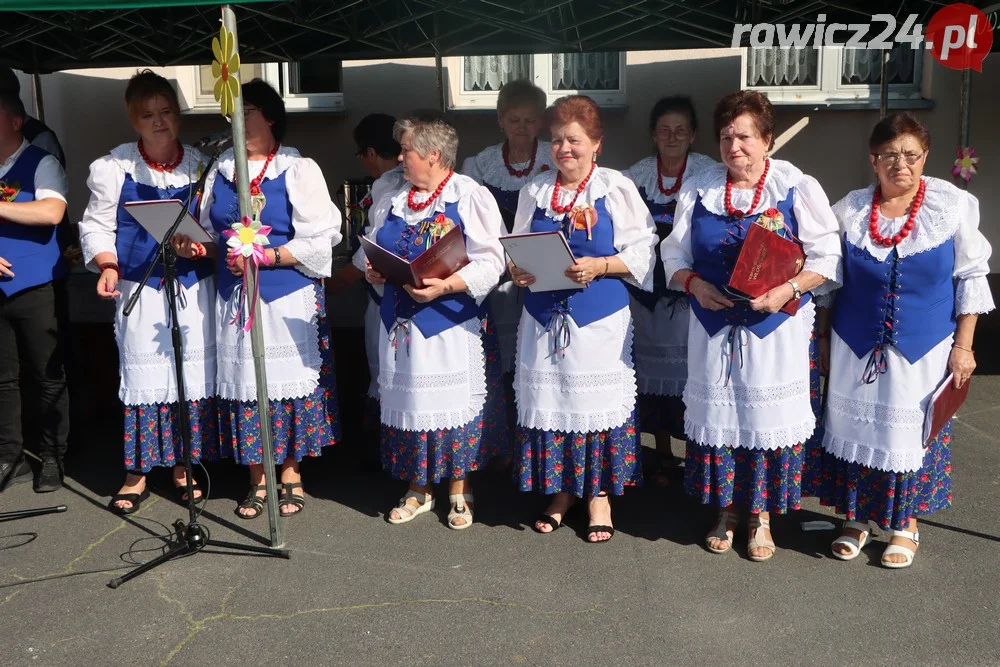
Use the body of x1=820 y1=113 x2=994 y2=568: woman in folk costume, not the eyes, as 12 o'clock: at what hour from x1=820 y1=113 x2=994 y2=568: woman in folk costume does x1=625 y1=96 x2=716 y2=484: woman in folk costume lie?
x1=625 y1=96 x2=716 y2=484: woman in folk costume is roughly at 4 o'clock from x1=820 y1=113 x2=994 y2=568: woman in folk costume.

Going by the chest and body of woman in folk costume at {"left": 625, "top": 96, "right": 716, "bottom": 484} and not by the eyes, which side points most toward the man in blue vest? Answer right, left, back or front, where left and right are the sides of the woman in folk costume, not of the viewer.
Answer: right

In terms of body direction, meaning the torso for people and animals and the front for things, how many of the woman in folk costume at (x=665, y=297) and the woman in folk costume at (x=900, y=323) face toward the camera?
2

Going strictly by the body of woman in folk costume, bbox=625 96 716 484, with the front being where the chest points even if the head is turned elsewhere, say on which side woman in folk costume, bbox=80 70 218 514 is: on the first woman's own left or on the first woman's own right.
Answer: on the first woman's own right

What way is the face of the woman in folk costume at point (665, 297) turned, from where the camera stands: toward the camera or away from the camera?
toward the camera

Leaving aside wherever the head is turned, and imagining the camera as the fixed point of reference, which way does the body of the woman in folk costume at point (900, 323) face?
toward the camera

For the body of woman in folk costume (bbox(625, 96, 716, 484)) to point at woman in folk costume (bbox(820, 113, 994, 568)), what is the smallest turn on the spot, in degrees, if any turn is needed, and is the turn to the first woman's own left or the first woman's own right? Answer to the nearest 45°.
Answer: approximately 45° to the first woman's own left

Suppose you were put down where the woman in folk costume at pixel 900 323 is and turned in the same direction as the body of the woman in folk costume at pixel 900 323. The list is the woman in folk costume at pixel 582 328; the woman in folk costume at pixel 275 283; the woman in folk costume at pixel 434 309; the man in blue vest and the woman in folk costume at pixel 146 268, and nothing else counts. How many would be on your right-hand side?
5

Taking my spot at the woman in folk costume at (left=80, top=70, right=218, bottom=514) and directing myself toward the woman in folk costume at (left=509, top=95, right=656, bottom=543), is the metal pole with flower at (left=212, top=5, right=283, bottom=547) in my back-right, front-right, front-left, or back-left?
front-right
